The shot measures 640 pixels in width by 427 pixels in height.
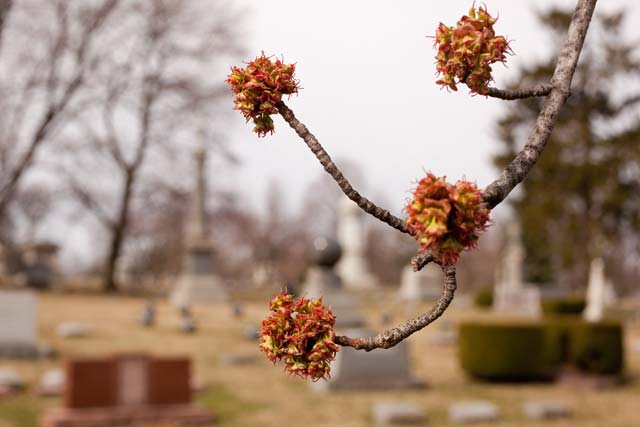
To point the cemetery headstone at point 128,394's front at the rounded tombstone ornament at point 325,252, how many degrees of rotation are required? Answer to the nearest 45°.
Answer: approximately 135° to its left

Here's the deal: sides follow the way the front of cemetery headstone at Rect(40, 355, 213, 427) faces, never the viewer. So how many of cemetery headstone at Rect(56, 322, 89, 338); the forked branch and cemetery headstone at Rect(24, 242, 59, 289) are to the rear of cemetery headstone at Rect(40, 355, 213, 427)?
2

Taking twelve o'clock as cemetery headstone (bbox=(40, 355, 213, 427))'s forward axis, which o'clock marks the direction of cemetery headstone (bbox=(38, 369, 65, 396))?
cemetery headstone (bbox=(38, 369, 65, 396)) is roughly at 5 o'clock from cemetery headstone (bbox=(40, 355, 213, 427)).

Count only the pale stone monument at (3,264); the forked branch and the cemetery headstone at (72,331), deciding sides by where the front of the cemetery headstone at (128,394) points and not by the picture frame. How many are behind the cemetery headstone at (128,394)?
2

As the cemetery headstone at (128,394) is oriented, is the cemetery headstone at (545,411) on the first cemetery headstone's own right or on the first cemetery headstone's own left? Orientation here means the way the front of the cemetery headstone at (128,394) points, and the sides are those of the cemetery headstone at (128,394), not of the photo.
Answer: on the first cemetery headstone's own left

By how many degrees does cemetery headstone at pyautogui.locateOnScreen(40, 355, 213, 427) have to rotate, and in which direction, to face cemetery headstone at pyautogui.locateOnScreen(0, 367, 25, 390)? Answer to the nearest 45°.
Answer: approximately 135° to its right

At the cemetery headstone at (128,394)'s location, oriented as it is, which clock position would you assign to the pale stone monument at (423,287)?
The pale stone monument is roughly at 7 o'clock from the cemetery headstone.

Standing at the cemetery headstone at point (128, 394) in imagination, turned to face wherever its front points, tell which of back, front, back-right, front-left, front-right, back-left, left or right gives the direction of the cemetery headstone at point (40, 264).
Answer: back

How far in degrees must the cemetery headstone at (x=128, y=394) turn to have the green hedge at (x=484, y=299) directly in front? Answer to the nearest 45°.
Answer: approximately 135° to its left

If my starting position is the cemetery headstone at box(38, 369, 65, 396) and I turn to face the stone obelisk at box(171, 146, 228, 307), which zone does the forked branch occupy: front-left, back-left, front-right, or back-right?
back-right

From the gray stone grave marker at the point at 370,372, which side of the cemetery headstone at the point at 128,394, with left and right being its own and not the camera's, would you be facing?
left

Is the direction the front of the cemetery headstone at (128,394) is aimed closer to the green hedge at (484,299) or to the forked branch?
the forked branch

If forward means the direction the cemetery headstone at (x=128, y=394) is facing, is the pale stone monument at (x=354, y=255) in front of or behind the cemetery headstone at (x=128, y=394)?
behind

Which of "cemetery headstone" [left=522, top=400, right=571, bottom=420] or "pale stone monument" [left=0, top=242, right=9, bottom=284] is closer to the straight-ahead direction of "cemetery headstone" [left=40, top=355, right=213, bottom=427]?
the cemetery headstone

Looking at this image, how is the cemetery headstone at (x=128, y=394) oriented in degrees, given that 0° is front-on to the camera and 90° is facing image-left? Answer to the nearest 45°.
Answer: approximately 0°
